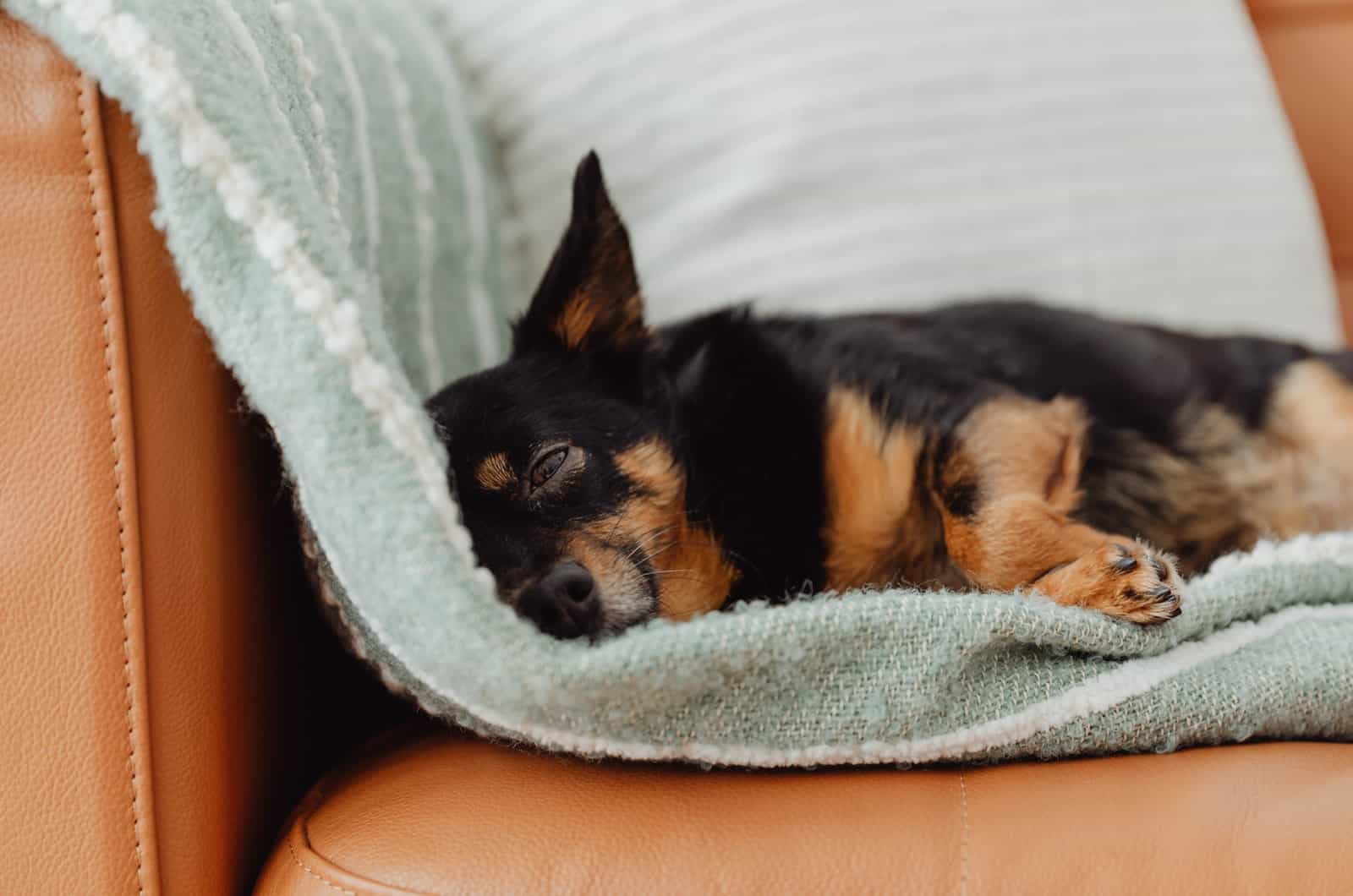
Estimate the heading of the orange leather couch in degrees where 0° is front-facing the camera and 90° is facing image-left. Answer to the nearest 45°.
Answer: approximately 0°
